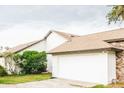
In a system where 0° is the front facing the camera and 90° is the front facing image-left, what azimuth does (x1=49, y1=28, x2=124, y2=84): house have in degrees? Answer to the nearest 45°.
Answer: approximately 45°

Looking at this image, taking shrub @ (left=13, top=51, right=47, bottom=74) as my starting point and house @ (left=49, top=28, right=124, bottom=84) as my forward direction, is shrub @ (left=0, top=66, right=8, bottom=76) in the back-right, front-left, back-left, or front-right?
back-right

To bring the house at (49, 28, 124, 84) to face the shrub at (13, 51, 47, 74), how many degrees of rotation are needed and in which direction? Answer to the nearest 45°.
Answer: approximately 90° to its right

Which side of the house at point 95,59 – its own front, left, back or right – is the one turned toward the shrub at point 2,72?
right
